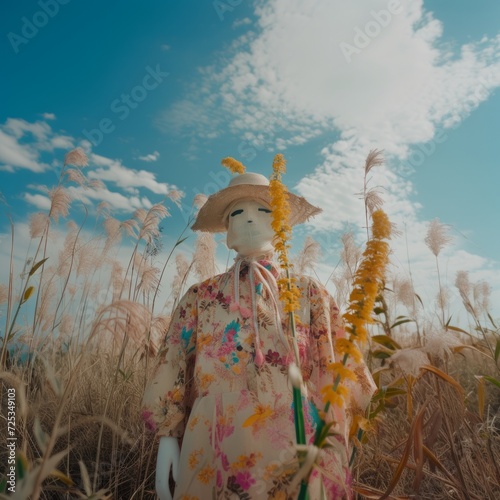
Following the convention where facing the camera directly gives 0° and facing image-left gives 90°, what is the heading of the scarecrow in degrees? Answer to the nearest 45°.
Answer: approximately 0°
